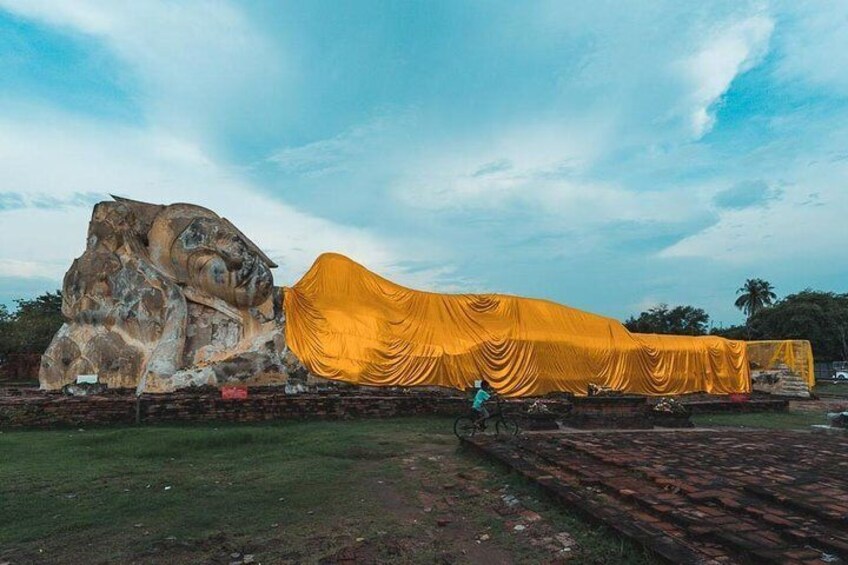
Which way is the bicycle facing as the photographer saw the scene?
facing to the right of the viewer

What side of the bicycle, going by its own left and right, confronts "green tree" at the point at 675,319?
left

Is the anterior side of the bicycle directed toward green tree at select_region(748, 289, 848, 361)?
no

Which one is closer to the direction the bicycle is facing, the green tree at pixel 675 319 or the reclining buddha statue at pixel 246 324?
the green tree
